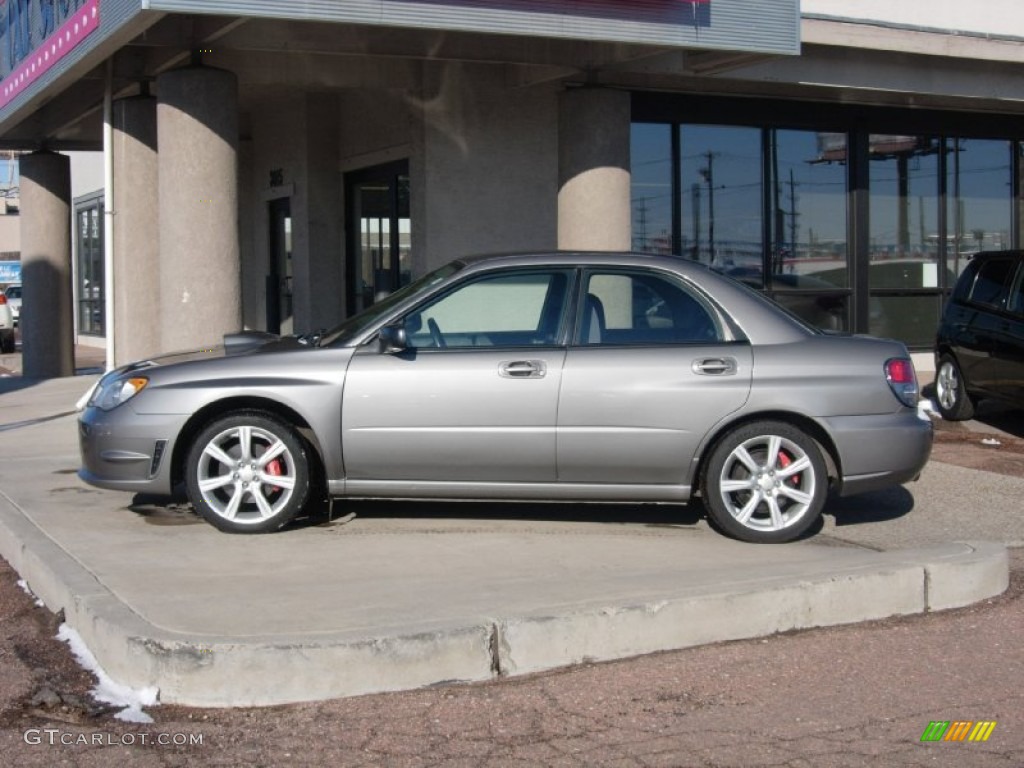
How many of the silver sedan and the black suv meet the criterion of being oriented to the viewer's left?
1

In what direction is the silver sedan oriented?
to the viewer's left

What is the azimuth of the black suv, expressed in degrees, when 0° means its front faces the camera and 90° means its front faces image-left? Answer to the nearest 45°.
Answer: approximately 315°

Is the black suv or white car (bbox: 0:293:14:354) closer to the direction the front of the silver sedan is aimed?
the white car

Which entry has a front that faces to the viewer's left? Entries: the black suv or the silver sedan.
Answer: the silver sedan
